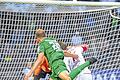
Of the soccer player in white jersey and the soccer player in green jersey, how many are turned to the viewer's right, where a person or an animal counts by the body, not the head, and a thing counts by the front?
0

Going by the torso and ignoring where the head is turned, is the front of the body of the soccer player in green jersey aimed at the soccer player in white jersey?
no
